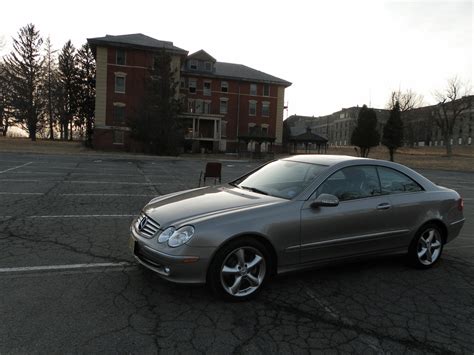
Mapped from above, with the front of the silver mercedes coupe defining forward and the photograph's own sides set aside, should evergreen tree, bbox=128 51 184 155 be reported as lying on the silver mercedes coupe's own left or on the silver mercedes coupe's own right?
on the silver mercedes coupe's own right

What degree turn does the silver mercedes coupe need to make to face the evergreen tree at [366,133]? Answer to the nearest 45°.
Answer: approximately 135° to its right

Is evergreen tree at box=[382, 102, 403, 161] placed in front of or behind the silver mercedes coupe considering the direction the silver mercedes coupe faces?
behind

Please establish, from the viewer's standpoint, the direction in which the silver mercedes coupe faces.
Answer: facing the viewer and to the left of the viewer
